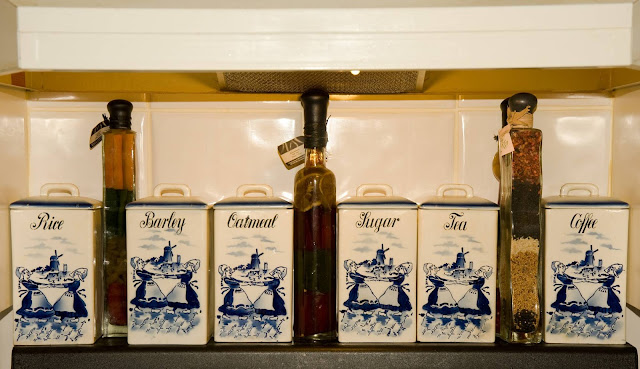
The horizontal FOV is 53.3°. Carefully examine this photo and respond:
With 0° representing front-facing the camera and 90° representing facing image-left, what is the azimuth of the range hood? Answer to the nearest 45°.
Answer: approximately 0°
